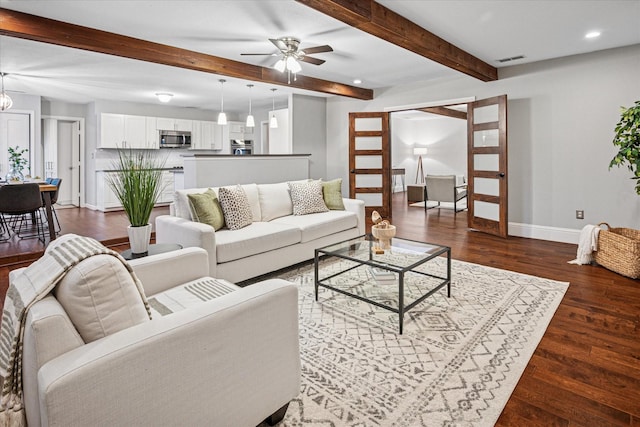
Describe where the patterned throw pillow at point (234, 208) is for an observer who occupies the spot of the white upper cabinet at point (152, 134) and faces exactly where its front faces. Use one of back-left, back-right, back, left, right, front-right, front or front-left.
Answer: front

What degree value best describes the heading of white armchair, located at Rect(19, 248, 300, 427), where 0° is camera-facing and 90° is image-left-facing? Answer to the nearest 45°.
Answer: approximately 225°

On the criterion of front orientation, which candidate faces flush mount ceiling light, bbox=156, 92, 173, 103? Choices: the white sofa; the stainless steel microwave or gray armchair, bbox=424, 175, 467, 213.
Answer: the stainless steel microwave

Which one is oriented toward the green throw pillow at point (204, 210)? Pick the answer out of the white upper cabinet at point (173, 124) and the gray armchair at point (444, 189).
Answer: the white upper cabinet

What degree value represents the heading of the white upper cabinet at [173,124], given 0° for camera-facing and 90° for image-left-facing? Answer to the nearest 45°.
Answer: approximately 0°

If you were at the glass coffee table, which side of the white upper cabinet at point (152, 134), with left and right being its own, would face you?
front

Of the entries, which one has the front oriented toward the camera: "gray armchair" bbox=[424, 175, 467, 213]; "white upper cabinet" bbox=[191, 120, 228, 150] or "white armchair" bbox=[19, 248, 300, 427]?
the white upper cabinet

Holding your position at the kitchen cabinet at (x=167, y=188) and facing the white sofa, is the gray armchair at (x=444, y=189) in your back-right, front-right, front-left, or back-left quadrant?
front-left

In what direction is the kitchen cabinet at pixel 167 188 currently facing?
toward the camera

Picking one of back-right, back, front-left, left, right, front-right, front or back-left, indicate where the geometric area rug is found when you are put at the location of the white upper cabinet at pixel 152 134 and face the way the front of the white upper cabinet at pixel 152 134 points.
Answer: front

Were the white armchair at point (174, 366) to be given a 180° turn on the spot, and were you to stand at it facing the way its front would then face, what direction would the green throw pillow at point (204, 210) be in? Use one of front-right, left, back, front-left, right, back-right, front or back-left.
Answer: back-right

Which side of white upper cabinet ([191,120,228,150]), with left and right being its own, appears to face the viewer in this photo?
front
